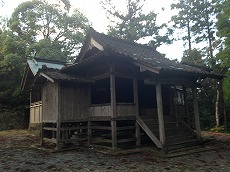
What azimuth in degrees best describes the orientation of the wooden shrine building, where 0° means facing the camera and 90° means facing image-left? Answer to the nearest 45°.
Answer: approximately 315°

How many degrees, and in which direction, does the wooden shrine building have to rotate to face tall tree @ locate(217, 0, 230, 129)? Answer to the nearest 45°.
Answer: approximately 45° to its left

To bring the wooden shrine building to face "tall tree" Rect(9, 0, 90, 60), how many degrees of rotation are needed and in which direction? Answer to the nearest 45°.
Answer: approximately 180°
